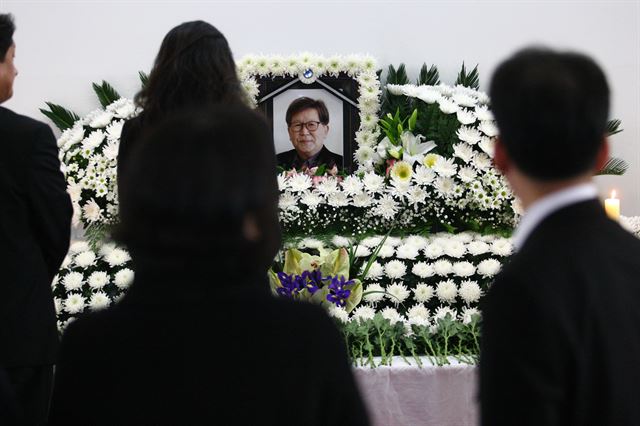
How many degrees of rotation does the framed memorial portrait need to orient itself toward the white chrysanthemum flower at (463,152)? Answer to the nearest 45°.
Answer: approximately 45° to its left

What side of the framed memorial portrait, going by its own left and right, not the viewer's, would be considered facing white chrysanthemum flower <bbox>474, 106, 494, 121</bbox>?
left

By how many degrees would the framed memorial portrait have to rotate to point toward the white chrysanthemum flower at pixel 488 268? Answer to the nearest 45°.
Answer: approximately 45° to its left

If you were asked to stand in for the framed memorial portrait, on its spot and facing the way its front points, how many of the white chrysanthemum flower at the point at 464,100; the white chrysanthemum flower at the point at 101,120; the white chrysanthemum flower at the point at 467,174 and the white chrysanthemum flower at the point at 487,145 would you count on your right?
1

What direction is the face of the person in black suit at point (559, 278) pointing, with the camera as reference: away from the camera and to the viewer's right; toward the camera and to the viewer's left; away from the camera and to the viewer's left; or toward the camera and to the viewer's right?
away from the camera and to the viewer's left

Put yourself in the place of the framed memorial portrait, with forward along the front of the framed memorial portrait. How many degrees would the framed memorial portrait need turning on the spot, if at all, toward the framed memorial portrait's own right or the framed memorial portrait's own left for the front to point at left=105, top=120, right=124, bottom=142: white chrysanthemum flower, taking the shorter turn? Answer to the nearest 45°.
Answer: approximately 90° to the framed memorial portrait's own right

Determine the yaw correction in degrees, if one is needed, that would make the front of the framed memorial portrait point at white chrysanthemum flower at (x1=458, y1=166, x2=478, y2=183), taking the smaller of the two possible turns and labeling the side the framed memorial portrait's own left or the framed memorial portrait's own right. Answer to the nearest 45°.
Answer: approximately 45° to the framed memorial portrait's own left

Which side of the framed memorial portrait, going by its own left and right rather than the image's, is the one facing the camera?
front

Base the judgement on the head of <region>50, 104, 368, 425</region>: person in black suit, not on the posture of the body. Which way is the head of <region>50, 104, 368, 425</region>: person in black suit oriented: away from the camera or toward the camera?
away from the camera
